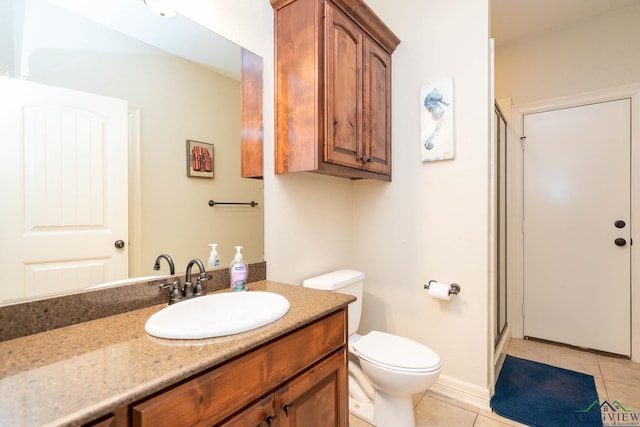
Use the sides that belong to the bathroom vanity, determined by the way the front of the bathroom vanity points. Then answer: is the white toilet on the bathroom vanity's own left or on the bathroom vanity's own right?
on the bathroom vanity's own left

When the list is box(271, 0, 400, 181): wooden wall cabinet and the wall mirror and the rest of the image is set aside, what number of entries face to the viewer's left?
0

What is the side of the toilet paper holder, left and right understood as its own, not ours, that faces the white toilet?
front

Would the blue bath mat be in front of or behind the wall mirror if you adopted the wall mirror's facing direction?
in front

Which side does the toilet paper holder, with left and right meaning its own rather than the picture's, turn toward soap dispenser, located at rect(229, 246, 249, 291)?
front

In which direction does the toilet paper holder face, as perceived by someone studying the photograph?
facing the viewer and to the left of the viewer

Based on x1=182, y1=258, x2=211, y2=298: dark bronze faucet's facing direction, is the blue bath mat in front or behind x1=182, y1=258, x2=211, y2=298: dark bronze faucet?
in front

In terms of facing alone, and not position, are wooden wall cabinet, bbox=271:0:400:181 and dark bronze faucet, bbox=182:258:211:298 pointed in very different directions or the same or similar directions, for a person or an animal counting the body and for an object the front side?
same or similar directions

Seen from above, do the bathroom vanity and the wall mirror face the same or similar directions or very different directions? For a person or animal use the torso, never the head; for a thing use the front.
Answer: same or similar directions

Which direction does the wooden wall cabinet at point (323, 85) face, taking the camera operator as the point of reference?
facing the viewer and to the right of the viewer

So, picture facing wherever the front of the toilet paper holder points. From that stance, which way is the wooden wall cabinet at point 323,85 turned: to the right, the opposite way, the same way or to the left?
to the left
